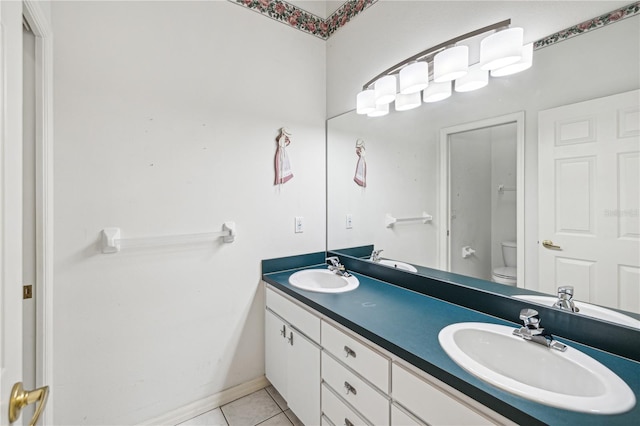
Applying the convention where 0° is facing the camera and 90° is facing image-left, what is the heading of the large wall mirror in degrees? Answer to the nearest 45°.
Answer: approximately 45°

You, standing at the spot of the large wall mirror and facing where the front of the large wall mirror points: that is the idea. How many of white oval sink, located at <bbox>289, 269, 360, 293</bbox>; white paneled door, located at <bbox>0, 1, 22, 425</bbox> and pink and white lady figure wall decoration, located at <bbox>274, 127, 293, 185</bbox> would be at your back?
0

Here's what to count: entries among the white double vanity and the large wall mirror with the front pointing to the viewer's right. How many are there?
0

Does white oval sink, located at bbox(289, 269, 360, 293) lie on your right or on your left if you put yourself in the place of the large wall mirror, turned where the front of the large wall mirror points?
on your right

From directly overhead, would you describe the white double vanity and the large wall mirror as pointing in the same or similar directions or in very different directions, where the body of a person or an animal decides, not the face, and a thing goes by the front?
same or similar directions

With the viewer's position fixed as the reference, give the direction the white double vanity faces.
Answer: facing the viewer and to the left of the viewer

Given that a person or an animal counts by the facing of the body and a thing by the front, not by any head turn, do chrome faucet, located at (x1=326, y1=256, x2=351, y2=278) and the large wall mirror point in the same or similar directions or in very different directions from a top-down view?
same or similar directions

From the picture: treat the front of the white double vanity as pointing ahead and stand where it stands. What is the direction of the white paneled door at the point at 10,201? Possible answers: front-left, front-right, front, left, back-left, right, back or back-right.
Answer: front

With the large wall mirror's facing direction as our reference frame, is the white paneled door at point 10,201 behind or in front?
in front
